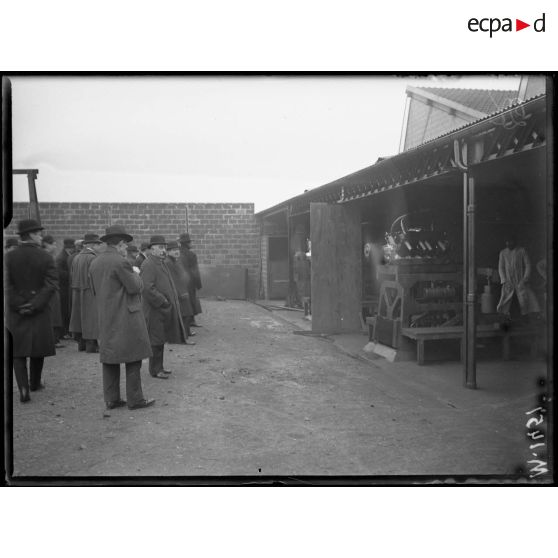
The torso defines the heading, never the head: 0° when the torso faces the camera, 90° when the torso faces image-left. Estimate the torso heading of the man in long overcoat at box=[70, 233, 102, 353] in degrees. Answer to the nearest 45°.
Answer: approximately 225°

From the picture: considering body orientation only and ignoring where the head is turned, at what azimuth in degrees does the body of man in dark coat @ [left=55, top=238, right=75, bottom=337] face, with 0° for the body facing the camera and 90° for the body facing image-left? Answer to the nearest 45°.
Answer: approximately 270°

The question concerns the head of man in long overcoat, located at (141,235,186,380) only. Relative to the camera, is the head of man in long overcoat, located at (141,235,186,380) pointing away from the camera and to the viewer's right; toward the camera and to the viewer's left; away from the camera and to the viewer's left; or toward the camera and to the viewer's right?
toward the camera and to the viewer's right

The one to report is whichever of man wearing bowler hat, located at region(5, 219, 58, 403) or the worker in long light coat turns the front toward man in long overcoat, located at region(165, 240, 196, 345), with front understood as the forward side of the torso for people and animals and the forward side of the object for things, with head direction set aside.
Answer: the man wearing bowler hat

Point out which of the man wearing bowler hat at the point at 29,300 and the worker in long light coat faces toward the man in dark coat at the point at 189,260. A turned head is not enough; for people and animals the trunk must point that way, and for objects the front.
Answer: the man wearing bowler hat

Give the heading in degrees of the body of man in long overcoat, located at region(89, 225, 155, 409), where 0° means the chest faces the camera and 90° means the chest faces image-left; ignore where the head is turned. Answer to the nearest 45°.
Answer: approximately 225°

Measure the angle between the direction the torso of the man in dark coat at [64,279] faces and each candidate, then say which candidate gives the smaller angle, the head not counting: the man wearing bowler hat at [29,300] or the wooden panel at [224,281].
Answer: the wooden panel

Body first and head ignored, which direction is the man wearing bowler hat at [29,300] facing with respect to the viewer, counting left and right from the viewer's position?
facing away from the viewer and to the right of the viewer

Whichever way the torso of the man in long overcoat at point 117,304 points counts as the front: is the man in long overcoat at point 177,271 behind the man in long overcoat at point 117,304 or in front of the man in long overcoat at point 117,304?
in front
